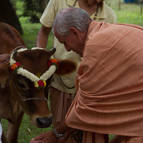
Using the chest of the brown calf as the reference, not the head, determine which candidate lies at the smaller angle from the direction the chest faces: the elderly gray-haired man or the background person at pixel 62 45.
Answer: the elderly gray-haired man

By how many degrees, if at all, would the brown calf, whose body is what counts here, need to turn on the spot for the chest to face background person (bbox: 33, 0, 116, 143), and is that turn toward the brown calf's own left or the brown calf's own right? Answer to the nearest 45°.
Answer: approximately 90° to the brown calf's own left

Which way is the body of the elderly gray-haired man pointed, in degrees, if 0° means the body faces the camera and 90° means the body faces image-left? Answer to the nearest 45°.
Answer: approximately 90°

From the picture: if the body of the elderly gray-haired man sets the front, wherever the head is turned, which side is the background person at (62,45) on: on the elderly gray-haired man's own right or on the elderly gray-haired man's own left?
on the elderly gray-haired man's own right

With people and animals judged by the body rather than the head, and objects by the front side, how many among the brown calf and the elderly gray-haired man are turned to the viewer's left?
1

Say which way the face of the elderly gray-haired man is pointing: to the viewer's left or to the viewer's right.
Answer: to the viewer's left

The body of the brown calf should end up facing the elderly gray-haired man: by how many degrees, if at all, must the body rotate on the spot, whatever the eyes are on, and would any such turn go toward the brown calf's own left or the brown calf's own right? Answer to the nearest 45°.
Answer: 0° — it already faces them
